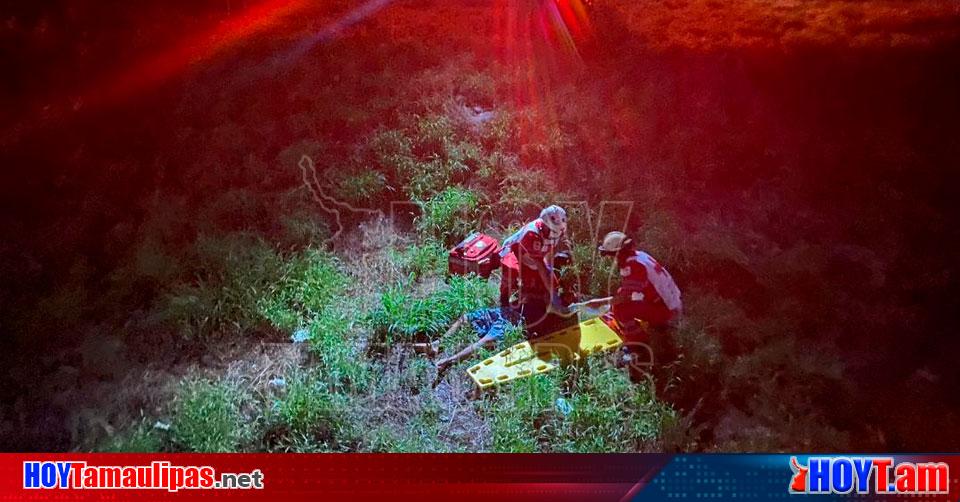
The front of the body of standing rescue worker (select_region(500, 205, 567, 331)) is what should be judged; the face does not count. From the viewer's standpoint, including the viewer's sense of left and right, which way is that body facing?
facing the viewer and to the right of the viewer

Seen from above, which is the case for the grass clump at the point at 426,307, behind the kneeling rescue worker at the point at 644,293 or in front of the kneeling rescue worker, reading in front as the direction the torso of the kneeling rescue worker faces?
in front

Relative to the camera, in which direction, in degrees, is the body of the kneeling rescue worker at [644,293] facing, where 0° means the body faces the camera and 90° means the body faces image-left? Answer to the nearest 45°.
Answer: approximately 90°

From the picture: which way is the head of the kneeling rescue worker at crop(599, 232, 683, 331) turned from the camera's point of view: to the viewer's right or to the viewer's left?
to the viewer's left

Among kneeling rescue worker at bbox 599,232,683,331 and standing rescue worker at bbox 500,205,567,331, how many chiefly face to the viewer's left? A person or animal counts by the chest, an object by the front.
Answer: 1

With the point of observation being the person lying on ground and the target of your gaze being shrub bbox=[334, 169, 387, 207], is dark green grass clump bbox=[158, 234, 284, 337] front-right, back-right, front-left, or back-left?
front-left
